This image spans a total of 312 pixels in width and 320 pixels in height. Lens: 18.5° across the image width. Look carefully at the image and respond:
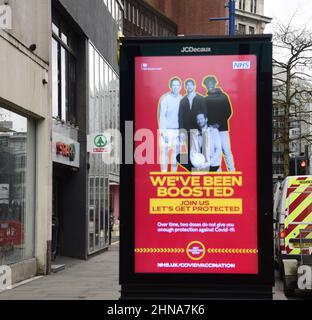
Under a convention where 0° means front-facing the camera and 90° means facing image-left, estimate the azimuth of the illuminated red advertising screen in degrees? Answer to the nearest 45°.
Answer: approximately 0°

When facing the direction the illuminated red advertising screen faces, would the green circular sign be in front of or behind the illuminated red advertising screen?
behind

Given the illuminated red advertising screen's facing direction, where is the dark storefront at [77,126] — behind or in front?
behind

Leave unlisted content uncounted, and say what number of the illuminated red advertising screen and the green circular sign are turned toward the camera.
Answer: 2

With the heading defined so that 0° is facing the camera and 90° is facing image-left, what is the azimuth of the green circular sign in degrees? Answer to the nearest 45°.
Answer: approximately 0°
